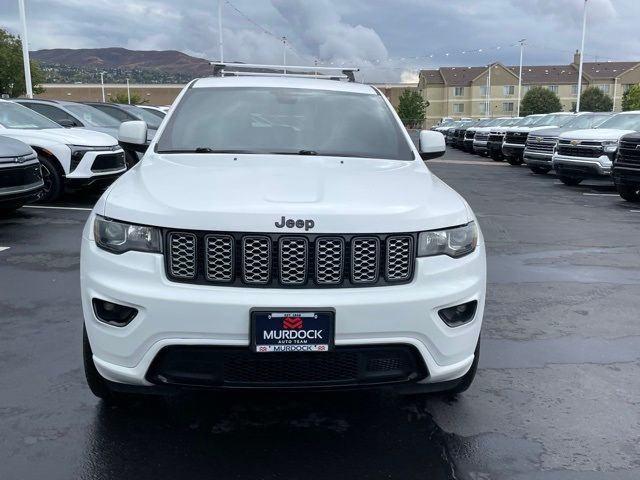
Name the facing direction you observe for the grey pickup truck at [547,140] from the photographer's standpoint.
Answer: facing the viewer and to the left of the viewer

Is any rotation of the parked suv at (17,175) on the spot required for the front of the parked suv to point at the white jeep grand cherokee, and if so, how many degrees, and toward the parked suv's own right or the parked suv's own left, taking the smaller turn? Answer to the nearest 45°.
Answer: approximately 45° to the parked suv's own right

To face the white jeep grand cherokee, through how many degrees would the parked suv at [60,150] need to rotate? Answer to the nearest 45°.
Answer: approximately 45° to its right

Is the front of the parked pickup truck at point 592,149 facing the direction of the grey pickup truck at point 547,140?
no

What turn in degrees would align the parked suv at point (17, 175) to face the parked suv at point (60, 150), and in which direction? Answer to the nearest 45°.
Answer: approximately 135° to its left

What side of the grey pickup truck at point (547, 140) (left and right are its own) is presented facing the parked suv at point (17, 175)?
front

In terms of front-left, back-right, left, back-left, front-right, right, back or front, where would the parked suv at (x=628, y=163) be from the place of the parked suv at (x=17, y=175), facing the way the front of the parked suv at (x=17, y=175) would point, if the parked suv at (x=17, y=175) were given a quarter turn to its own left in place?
front-right

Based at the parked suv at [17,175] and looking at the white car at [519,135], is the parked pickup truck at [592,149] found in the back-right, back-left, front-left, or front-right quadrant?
front-right

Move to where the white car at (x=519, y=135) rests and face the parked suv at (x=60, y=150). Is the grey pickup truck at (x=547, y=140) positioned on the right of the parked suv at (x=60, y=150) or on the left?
left

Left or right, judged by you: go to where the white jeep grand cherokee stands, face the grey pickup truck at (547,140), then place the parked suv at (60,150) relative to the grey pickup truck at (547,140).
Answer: left

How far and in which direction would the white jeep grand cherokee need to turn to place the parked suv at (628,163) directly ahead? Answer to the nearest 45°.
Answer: approximately 135° to its left

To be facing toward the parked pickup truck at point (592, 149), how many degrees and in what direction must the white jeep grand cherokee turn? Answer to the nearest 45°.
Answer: approximately 135° to its left

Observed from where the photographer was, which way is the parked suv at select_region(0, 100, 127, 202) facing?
facing the viewer and to the right of the viewer

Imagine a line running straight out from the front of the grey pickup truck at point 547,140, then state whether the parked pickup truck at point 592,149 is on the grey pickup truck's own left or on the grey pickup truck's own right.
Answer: on the grey pickup truck's own left

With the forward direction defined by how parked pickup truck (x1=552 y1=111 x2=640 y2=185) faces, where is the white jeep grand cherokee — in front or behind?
in front

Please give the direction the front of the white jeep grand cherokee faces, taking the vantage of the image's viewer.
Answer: facing the viewer

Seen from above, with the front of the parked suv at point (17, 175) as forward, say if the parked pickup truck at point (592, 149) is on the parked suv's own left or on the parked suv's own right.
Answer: on the parked suv's own left

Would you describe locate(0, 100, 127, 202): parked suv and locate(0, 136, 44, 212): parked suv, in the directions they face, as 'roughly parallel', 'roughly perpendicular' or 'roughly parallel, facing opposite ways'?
roughly parallel

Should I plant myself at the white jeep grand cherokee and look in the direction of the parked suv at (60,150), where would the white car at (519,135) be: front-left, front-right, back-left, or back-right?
front-right
